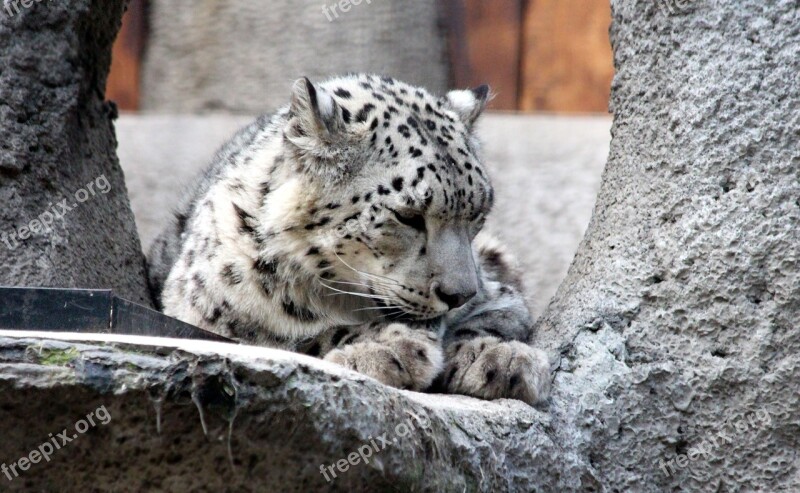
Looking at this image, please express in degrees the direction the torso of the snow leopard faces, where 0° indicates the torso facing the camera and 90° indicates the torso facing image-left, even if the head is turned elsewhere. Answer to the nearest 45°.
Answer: approximately 315°

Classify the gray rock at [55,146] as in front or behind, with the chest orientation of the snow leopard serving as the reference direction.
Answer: behind

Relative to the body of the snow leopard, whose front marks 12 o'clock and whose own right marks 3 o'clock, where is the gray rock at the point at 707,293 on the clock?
The gray rock is roughly at 11 o'clock from the snow leopard.

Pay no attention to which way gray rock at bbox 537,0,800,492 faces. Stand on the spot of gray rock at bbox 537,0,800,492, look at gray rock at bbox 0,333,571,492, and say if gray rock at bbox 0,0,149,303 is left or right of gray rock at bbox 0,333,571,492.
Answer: right
